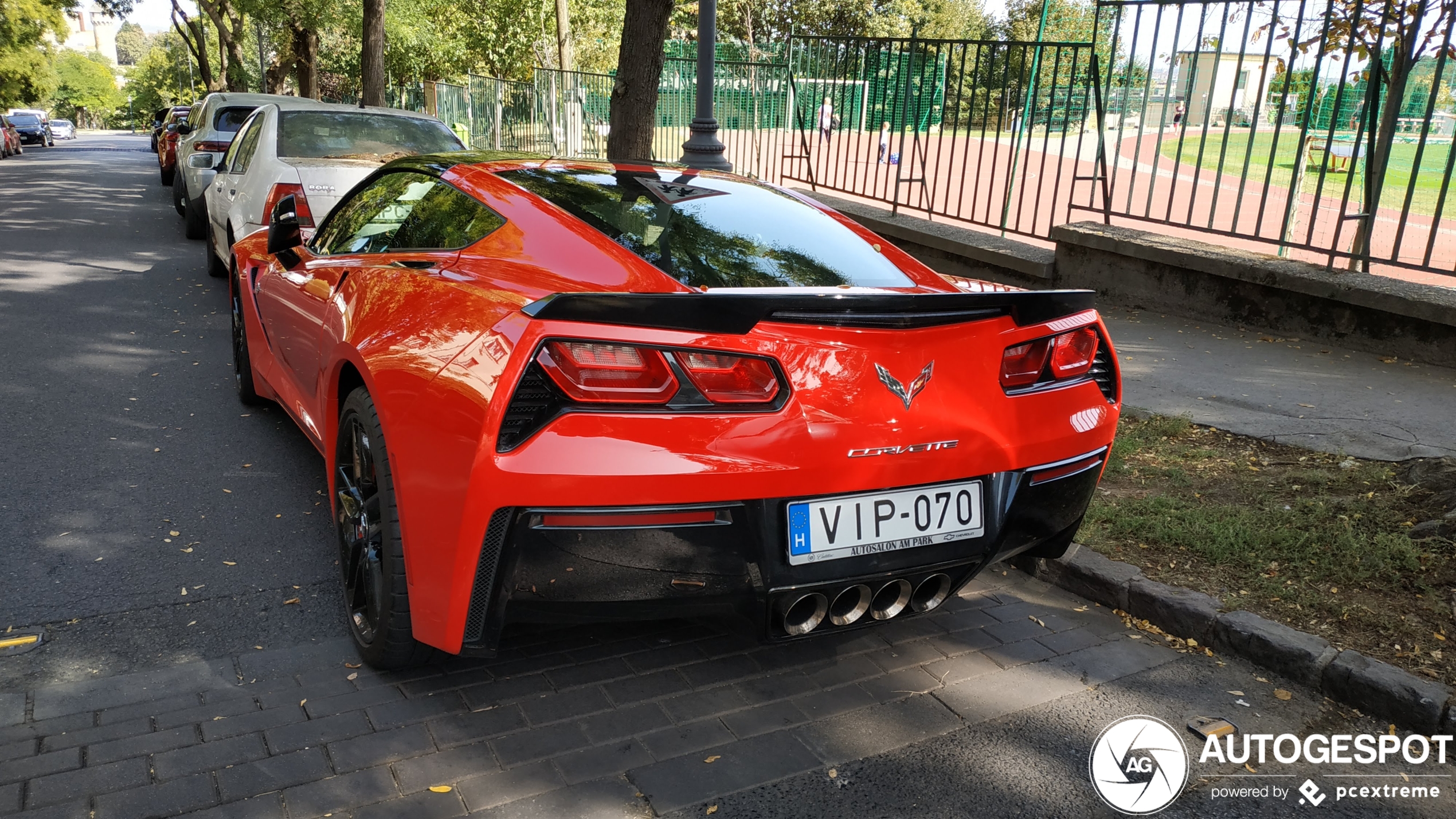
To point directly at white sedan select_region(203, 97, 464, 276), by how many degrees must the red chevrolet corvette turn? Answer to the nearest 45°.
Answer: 0° — it already faces it

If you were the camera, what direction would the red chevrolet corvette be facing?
facing away from the viewer and to the left of the viewer

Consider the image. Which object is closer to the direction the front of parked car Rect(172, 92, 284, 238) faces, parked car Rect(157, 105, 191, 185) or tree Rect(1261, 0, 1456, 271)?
the parked car

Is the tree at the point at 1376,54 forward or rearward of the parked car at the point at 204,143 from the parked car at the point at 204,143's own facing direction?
rearward

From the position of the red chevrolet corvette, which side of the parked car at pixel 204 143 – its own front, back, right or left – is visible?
back

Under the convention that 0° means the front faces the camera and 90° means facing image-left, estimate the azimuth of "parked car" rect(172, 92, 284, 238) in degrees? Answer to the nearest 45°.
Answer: approximately 180°

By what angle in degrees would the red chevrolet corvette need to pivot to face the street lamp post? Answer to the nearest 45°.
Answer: approximately 45° to its right

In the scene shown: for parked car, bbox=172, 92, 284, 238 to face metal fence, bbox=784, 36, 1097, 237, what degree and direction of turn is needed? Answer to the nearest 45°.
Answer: approximately 135° to its right
